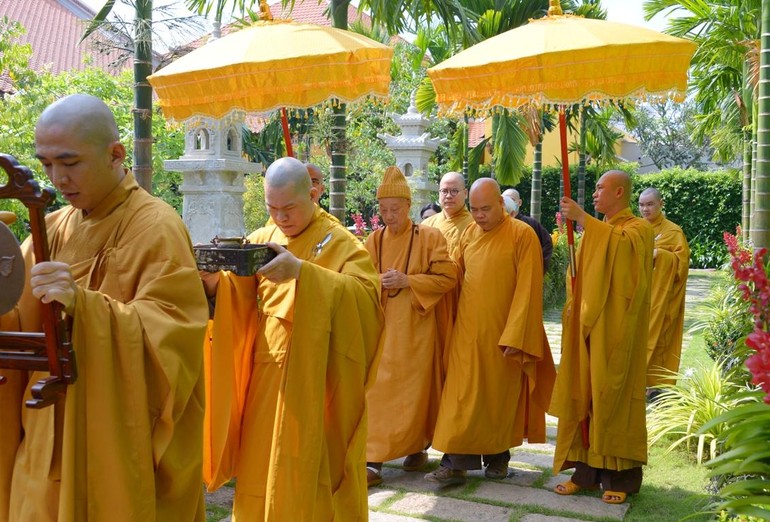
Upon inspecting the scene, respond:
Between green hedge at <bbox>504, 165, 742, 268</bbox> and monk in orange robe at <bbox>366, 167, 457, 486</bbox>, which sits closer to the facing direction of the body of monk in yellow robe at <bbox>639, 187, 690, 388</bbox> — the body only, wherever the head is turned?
the monk in orange robe

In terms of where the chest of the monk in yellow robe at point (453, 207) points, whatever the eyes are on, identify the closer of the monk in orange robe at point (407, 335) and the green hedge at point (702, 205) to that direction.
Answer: the monk in orange robe

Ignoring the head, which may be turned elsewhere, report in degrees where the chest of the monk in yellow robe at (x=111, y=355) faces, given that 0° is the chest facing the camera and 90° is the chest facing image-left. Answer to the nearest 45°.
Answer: approximately 45°

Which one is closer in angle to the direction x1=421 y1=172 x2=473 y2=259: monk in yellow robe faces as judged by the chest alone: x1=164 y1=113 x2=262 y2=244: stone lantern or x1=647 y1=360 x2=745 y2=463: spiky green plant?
the stone lantern

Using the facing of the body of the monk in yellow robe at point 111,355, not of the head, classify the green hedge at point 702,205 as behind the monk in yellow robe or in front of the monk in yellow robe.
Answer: behind

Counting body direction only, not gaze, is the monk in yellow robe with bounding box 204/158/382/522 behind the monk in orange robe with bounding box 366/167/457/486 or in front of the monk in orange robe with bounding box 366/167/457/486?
in front

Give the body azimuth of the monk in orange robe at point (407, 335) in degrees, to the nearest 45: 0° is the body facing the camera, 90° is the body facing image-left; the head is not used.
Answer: approximately 45°

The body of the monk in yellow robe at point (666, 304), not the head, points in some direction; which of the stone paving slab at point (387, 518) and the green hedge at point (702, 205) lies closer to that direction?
the stone paving slab

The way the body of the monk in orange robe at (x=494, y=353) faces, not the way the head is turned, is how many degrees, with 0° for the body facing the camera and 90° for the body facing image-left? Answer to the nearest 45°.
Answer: approximately 45°
